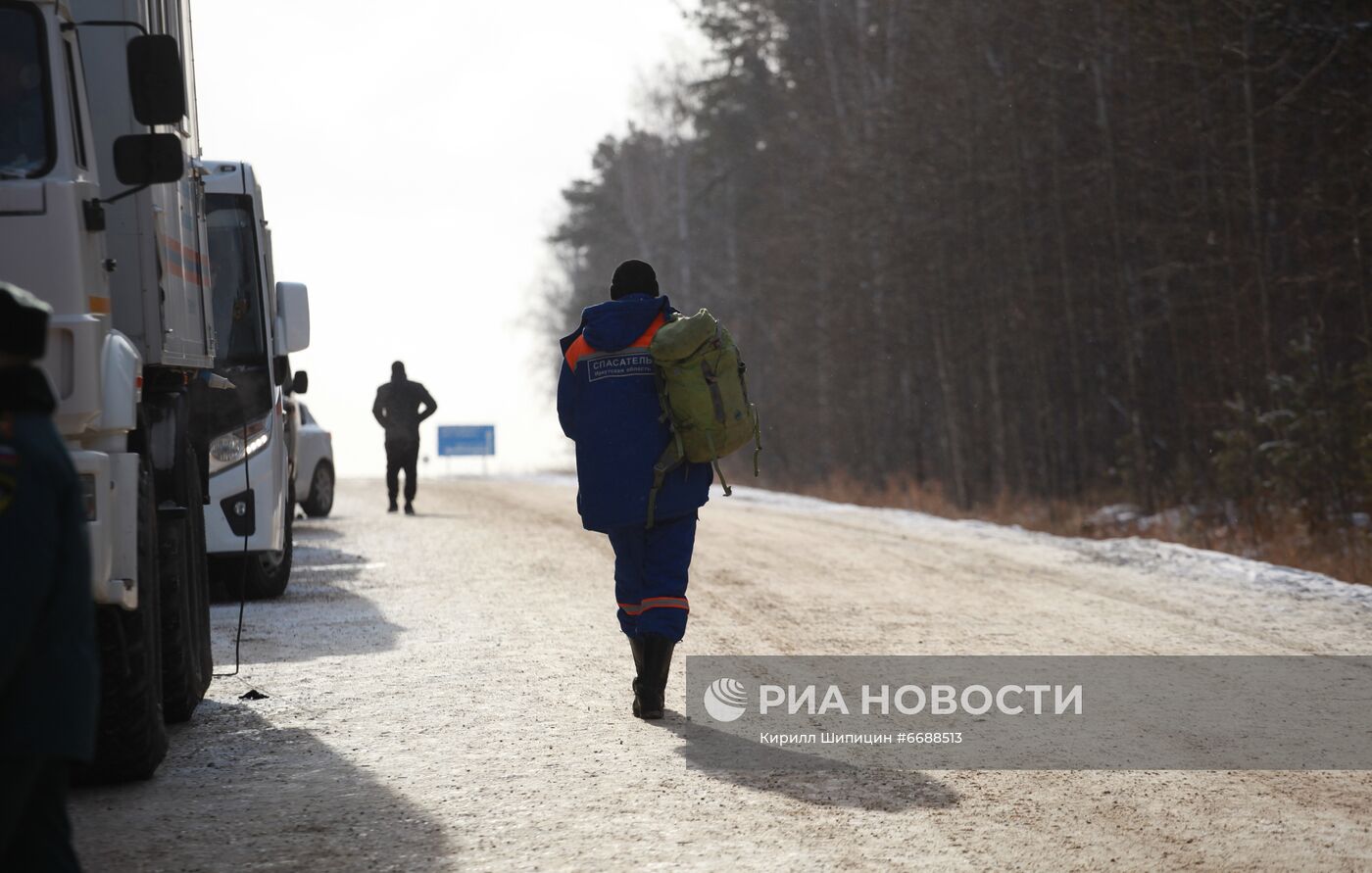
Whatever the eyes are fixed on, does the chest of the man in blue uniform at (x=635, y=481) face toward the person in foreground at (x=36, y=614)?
no

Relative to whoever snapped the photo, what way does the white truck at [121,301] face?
facing the viewer

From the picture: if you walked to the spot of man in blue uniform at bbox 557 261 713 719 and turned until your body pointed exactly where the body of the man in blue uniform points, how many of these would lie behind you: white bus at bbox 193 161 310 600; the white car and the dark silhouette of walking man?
0

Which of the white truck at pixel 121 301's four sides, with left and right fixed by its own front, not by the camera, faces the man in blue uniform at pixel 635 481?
left

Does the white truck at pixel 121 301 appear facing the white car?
no

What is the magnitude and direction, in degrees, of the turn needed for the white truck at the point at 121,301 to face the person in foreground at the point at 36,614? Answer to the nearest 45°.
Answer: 0° — it already faces them

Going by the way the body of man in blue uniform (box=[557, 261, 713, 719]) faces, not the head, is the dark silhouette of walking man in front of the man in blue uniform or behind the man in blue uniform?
in front

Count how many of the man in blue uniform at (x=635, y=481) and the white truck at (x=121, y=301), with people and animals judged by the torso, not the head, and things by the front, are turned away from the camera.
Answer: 1

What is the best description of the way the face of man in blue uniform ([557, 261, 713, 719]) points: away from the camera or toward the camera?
away from the camera

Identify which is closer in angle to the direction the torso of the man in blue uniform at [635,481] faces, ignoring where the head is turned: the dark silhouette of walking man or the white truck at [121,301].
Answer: the dark silhouette of walking man

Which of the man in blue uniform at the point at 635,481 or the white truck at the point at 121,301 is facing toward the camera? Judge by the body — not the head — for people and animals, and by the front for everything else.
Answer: the white truck

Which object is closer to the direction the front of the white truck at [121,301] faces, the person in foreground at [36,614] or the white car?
the person in foreground

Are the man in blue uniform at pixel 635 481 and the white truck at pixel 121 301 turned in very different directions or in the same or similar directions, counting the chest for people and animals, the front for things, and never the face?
very different directions

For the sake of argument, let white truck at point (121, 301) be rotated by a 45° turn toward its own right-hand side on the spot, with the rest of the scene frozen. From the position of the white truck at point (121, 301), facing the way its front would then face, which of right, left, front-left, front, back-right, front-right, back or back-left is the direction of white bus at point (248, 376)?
back-right

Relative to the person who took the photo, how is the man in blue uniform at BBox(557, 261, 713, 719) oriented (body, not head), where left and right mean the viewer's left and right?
facing away from the viewer
